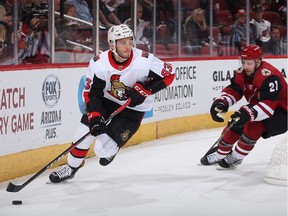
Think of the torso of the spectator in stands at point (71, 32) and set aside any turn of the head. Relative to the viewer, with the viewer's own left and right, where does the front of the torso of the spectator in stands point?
facing the viewer and to the right of the viewer

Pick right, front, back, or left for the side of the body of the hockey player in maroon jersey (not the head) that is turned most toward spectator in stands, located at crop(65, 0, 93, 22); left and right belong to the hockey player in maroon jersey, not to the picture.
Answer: right

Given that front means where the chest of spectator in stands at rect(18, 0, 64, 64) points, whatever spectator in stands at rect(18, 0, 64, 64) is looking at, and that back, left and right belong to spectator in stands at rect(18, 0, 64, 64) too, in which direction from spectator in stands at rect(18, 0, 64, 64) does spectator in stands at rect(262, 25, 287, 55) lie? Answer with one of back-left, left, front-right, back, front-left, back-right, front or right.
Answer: back-left

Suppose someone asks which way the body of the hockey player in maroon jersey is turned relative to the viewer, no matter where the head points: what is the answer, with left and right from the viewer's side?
facing the viewer and to the left of the viewer

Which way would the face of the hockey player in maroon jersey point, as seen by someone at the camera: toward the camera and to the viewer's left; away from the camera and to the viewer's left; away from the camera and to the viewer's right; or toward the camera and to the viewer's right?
toward the camera and to the viewer's left

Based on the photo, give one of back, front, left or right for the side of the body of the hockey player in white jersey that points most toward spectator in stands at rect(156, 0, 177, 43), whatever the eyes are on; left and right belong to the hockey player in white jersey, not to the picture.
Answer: back

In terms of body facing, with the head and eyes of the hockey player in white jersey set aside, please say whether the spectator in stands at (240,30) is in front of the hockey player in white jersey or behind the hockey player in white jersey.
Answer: behind

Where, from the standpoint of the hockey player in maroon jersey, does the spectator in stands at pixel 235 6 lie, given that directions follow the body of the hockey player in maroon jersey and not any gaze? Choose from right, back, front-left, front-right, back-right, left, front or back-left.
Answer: back-right

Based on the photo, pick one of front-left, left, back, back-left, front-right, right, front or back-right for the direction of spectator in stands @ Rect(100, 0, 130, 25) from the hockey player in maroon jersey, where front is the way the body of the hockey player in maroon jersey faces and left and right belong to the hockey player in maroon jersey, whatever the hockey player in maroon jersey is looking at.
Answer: right

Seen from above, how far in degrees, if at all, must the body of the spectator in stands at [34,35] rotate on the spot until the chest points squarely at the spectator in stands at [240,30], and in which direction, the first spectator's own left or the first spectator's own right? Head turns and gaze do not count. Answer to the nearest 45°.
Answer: approximately 135° to the first spectator's own left

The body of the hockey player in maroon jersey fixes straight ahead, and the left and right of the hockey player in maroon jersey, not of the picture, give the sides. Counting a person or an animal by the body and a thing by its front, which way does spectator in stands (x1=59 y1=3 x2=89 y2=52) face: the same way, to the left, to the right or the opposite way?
to the left

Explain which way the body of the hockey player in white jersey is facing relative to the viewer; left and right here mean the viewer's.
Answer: facing the viewer

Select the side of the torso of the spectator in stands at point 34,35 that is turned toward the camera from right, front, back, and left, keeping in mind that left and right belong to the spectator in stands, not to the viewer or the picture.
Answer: front

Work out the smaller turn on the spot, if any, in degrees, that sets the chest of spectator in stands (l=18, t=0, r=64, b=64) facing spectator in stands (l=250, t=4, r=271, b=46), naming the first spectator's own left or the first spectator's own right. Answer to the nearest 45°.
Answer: approximately 135° to the first spectator's own left

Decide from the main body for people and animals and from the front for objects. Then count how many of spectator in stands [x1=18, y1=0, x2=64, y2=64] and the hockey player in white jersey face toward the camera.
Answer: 2
